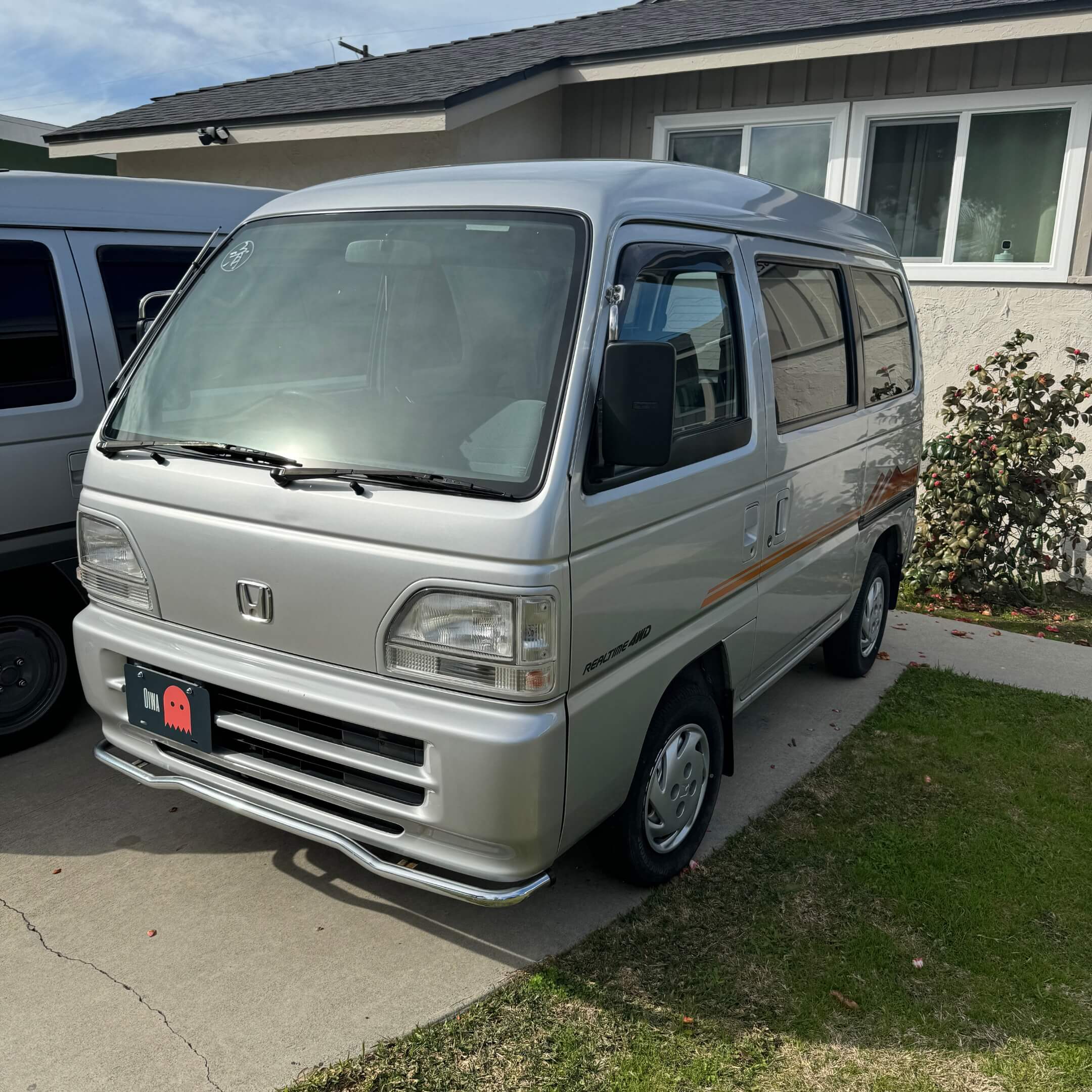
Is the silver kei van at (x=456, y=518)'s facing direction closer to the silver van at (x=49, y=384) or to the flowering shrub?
the silver van

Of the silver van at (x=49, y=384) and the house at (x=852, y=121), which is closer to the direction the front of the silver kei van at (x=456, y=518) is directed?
the silver van

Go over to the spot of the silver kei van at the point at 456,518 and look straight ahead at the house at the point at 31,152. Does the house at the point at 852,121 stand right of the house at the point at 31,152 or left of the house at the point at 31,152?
right

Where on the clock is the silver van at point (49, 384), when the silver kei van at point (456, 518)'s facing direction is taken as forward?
The silver van is roughly at 3 o'clock from the silver kei van.

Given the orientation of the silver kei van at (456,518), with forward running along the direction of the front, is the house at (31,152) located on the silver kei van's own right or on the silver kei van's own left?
on the silver kei van's own right

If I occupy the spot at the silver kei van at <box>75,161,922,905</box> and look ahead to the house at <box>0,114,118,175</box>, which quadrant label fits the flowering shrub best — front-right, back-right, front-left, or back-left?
front-right

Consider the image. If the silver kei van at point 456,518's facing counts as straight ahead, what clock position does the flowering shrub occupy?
The flowering shrub is roughly at 6 o'clock from the silver kei van.

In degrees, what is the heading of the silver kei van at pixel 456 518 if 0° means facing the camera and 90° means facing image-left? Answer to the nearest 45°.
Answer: approximately 45°

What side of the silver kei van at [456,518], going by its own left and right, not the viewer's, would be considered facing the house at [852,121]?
back
